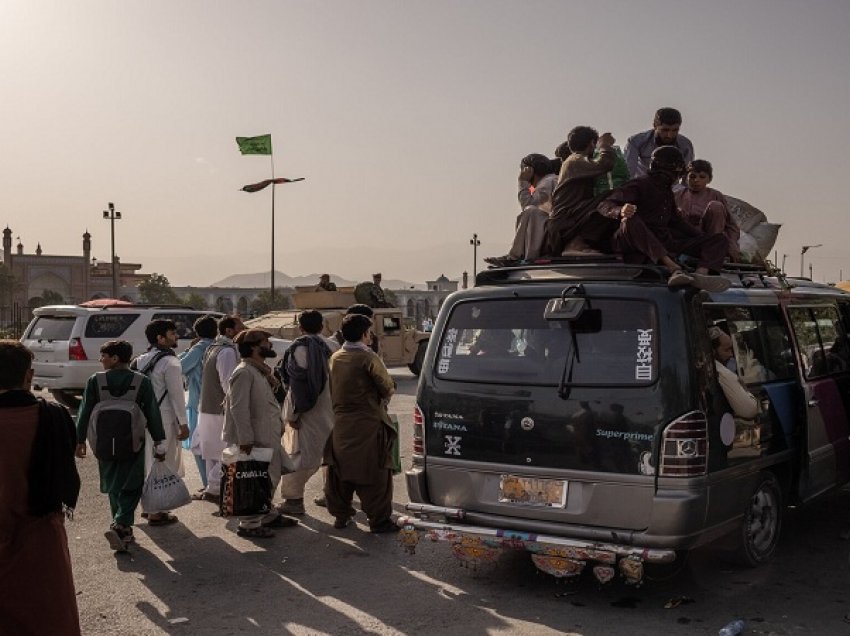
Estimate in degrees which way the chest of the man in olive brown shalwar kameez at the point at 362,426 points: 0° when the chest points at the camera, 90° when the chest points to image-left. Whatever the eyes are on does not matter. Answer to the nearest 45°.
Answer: approximately 225°

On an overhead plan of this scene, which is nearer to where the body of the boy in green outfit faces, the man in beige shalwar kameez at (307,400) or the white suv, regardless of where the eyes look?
the white suv

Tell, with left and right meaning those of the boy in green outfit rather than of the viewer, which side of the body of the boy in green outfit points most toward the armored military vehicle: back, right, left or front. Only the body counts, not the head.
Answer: front

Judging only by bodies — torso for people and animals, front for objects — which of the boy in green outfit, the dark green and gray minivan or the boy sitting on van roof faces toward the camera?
the boy sitting on van roof

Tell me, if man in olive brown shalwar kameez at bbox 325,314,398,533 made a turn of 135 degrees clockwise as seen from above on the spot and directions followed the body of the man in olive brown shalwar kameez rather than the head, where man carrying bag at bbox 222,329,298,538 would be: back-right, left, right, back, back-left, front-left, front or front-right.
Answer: right

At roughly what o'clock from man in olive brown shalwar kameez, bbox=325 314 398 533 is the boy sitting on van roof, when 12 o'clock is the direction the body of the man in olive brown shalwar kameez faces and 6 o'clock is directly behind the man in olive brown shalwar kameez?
The boy sitting on van roof is roughly at 1 o'clock from the man in olive brown shalwar kameez.

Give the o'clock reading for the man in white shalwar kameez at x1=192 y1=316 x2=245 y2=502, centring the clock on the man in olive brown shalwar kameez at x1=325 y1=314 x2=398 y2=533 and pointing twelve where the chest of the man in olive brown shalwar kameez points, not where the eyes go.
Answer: The man in white shalwar kameez is roughly at 9 o'clock from the man in olive brown shalwar kameez.

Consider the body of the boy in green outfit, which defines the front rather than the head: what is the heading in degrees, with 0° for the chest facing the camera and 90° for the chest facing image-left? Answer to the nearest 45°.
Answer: approximately 180°
